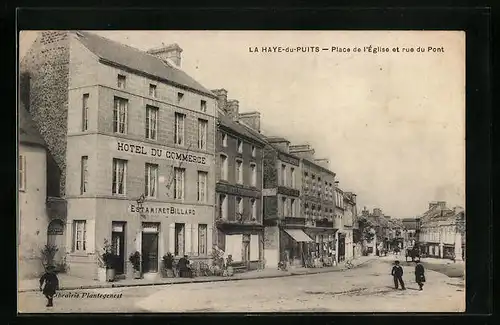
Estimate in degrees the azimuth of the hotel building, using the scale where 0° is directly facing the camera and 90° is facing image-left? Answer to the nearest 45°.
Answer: approximately 315°

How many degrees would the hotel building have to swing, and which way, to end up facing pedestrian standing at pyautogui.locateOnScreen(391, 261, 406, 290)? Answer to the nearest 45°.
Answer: approximately 45° to its left
